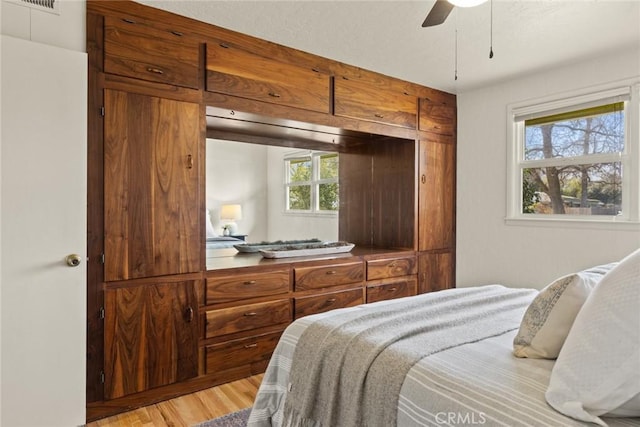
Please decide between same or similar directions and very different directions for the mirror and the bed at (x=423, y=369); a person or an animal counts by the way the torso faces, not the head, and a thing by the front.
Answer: very different directions

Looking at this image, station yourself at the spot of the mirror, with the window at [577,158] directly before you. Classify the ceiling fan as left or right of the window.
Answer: right

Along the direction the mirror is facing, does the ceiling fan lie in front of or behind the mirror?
in front

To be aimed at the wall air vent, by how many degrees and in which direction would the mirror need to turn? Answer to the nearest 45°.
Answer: approximately 90° to its right

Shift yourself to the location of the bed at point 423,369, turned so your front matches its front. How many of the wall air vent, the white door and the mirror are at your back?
0

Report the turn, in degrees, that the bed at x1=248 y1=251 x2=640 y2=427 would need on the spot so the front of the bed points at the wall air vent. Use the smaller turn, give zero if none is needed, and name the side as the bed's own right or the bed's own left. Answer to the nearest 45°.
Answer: approximately 45° to the bed's own left

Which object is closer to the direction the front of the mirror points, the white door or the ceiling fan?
the ceiling fan

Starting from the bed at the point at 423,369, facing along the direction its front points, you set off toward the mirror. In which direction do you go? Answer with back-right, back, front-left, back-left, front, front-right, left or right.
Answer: front

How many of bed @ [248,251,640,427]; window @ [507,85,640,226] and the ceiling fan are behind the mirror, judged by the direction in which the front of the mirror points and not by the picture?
0

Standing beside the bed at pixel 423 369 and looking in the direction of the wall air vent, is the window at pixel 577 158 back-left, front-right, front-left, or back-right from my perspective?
back-right

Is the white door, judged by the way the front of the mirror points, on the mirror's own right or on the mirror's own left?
on the mirror's own right

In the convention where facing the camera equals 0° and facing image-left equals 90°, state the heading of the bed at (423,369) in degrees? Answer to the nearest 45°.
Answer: approximately 135°
